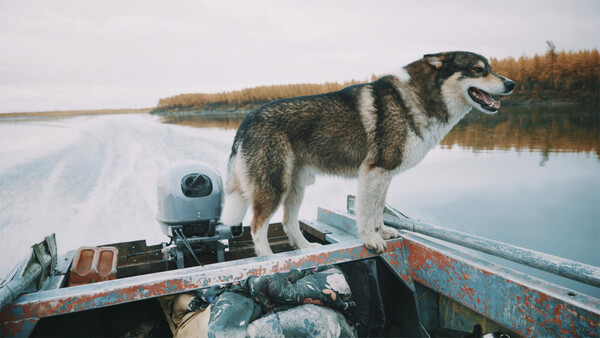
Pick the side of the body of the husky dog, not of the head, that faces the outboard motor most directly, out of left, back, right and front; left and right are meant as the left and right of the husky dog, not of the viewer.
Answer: back

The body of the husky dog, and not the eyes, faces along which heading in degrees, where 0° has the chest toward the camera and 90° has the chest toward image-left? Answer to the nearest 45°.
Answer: approximately 270°

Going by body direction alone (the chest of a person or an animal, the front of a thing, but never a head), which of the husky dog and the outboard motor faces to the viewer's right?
the husky dog

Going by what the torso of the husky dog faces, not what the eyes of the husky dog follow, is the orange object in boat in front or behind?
behind

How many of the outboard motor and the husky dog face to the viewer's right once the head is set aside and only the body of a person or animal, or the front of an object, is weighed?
1

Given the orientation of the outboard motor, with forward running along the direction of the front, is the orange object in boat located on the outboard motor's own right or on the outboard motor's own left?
on the outboard motor's own right

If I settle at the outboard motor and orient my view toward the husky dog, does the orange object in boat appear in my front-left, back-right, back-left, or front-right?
back-right

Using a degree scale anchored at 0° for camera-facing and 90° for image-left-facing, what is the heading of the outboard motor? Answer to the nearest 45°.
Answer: approximately 0°

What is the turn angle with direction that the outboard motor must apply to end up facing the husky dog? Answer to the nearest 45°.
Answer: approximately 90° to its left
